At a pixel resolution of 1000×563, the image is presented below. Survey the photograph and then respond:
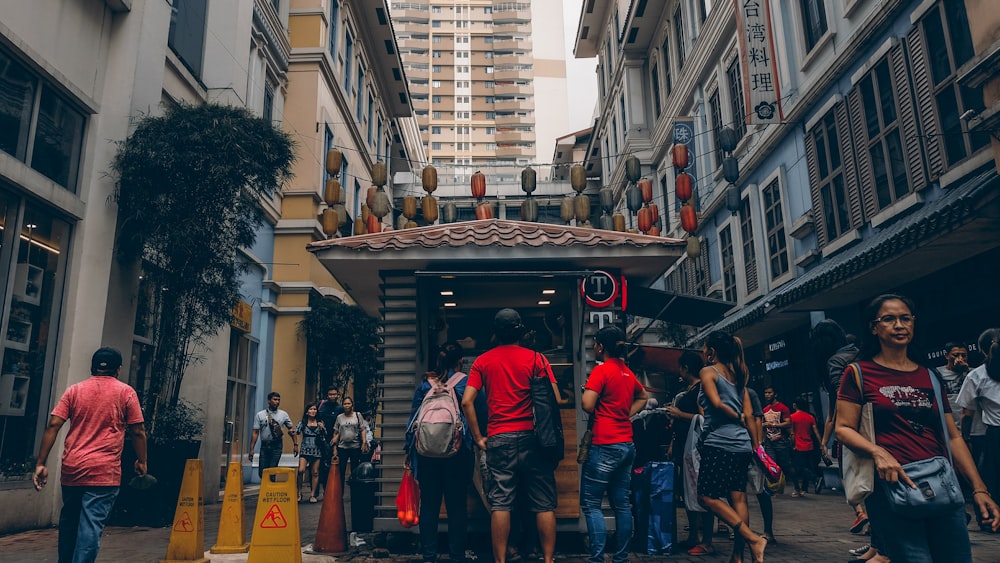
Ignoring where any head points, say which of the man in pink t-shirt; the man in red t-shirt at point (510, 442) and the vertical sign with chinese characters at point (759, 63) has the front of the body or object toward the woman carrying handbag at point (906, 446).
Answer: the vertical sign with chinese characters

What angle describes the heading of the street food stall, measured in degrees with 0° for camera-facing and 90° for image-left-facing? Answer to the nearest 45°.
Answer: approximately 0°

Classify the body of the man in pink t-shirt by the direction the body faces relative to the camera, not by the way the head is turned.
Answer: away from the camera

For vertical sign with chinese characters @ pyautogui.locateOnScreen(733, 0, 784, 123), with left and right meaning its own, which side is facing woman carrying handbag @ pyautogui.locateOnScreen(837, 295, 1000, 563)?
front

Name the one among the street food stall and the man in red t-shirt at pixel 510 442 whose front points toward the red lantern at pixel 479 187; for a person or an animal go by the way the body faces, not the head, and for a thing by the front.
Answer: the man in red t-shirt

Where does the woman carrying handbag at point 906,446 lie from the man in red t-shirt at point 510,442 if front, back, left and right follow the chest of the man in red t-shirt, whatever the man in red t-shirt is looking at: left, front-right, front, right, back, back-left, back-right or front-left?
back-right

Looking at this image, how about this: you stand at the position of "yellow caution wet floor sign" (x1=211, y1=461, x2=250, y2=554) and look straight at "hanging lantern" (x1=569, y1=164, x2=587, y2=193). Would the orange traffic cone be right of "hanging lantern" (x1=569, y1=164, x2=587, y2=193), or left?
right

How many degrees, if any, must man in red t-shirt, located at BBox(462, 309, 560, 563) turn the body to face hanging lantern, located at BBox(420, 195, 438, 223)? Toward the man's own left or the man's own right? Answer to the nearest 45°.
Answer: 0° — they already face it

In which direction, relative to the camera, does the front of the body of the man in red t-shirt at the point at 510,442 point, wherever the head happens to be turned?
away from the camera

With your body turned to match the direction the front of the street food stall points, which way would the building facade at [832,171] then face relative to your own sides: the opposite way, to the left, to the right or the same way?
to the right

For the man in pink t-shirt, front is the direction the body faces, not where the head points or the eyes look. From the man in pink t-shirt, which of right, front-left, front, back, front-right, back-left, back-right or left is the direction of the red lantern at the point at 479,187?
front-right

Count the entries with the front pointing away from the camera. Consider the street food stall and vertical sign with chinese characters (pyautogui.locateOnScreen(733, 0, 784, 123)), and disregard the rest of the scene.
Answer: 0

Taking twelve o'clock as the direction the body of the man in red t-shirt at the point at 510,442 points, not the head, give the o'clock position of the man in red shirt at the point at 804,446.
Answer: The man in red shirt is roughly at 1 o'clock from the man in red t-shirt.

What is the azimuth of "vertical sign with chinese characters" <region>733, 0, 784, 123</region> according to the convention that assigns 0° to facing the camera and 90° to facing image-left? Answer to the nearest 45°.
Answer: approximately 0°

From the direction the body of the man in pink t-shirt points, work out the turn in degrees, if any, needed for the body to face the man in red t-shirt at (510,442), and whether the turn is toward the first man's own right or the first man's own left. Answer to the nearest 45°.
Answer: approximately 135° to the first man's own right

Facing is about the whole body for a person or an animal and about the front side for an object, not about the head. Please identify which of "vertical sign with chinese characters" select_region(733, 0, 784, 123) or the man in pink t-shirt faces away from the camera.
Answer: the man in pink t-shirt

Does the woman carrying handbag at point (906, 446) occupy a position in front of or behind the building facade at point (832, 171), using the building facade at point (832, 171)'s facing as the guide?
in front
